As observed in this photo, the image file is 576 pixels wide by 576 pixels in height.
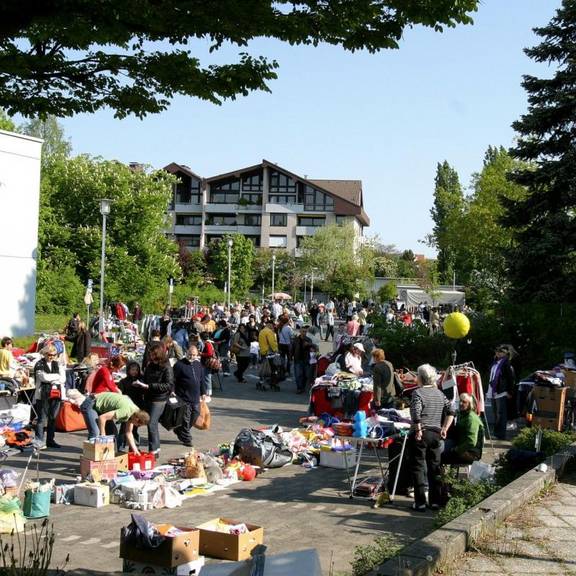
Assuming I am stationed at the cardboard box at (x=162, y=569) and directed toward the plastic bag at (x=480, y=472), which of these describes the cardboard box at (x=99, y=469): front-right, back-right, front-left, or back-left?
front-left

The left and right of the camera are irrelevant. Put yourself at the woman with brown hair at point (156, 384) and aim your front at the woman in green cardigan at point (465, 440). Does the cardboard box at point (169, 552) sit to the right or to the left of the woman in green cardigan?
right

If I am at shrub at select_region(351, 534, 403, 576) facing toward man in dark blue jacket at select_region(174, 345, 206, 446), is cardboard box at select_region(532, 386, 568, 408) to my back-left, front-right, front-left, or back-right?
front-right

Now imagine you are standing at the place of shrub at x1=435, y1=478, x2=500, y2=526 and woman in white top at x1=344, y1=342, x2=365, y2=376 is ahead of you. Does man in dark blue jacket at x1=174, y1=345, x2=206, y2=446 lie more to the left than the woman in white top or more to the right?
left

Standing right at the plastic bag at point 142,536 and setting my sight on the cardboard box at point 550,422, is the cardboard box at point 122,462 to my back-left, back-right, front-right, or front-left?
front-left

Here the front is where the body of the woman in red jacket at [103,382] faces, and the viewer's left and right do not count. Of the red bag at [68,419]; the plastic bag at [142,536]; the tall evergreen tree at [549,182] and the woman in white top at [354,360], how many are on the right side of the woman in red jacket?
1
